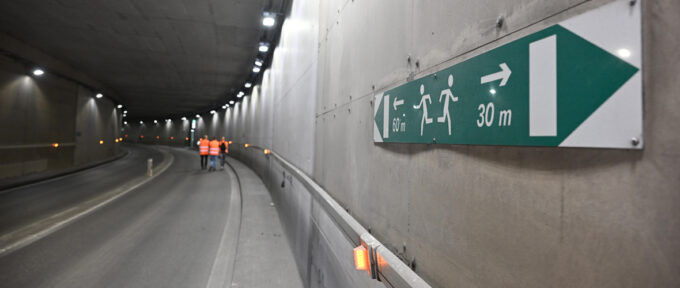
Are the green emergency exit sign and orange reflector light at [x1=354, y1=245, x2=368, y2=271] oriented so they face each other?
no

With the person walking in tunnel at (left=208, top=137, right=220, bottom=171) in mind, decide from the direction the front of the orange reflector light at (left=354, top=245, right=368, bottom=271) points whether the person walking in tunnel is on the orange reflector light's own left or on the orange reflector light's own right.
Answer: on the orange reflector light's own right

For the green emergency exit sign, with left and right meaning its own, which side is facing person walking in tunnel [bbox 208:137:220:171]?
right

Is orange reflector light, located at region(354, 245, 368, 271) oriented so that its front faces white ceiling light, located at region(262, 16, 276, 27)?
no

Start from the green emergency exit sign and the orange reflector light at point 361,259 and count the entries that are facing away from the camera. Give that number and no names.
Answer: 0

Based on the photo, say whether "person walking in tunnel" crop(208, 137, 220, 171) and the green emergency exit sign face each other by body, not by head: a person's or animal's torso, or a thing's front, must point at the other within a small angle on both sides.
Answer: no

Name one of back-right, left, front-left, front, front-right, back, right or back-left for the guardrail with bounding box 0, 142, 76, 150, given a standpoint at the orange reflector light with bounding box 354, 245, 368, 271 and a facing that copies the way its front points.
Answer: right

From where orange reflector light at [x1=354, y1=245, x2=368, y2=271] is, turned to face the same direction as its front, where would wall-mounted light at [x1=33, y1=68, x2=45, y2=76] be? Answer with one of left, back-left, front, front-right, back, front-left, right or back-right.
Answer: right

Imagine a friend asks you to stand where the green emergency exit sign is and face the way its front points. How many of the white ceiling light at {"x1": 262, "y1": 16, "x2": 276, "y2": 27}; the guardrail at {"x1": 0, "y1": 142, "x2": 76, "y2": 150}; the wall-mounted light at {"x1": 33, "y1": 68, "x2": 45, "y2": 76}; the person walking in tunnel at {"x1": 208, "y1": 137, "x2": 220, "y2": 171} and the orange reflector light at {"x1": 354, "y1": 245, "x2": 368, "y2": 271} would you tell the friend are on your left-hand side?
0
